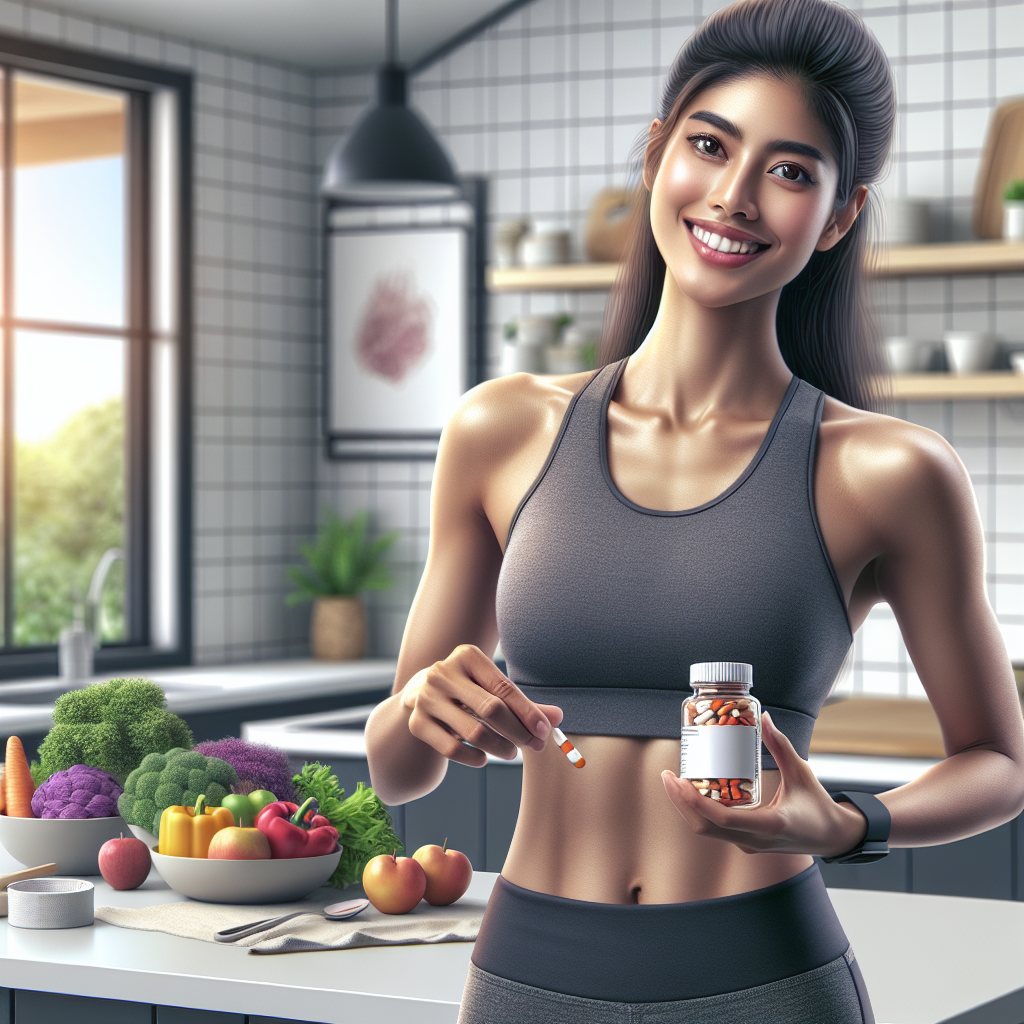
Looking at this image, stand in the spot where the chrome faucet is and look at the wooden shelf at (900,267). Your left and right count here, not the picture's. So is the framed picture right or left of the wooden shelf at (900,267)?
left

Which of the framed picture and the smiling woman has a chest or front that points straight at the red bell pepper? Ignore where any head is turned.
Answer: the framed picture

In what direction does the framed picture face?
toward the camera

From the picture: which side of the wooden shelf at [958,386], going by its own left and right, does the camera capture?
front

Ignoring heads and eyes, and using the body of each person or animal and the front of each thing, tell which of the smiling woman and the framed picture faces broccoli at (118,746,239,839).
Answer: the framed picture

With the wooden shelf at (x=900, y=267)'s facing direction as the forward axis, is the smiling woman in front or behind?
in front

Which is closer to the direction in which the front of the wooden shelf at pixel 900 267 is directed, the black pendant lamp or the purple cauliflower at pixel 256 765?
the purple cauliflower

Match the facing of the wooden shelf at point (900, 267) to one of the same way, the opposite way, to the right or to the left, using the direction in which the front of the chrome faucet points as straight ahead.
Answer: to the right

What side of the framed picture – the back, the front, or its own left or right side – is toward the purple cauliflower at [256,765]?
front

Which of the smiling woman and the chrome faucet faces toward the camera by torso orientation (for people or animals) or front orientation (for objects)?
the smiling woman

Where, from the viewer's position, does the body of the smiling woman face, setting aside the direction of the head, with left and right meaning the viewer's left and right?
facing the viewer

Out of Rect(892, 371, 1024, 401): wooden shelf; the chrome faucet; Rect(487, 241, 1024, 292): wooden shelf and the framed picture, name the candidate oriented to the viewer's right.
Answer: the chrome faucet

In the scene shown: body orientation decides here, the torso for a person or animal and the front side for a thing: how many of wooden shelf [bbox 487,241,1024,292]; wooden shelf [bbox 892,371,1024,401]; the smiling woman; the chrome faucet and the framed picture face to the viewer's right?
1

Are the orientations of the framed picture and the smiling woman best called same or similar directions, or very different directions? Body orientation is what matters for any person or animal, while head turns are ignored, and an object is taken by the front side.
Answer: same or similar directions

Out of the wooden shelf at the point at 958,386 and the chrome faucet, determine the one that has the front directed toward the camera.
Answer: the wooden shelf

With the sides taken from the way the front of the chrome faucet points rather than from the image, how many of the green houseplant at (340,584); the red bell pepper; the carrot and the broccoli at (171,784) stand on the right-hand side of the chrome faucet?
3

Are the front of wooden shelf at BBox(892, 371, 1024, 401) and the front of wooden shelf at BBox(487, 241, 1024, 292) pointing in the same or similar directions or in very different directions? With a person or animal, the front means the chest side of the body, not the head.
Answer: same or similar directions
